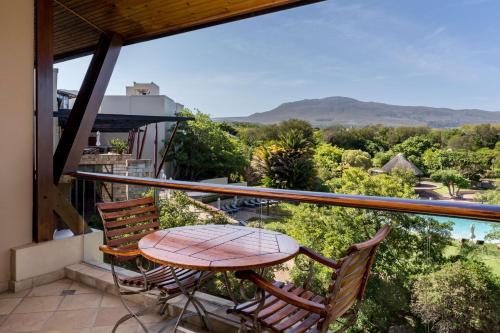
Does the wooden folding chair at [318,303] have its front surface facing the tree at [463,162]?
no

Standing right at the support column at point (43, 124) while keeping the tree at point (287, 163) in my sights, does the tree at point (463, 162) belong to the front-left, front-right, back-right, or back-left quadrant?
front-right

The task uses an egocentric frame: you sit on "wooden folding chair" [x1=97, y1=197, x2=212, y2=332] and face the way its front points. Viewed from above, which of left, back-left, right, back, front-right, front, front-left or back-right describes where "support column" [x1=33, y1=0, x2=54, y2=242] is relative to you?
back

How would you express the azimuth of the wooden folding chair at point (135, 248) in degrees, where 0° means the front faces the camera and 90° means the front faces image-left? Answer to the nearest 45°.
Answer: approximately 315°

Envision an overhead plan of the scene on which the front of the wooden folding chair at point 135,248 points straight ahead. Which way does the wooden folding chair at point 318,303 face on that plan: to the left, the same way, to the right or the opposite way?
the opposite way

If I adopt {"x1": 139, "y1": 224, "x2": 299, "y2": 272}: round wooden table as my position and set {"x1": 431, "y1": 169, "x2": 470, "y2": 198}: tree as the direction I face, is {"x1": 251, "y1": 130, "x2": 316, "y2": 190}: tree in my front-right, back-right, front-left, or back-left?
front-left

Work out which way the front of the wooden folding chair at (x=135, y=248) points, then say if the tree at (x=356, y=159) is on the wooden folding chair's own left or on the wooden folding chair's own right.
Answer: on the wooden folding chair's own left

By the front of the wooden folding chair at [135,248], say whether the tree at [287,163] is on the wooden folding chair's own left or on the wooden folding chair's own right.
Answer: on the wooden folding chair's own left

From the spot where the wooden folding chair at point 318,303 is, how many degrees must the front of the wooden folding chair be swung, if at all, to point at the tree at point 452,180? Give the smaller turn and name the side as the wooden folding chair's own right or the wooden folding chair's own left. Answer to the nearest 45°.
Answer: approximately 45° to the wooden folding chair's own right

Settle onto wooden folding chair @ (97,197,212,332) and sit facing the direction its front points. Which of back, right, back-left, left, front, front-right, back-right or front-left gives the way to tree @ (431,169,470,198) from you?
left

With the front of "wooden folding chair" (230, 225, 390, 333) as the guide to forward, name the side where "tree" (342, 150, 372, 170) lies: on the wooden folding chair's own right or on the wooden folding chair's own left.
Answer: on the wooden folding chair's own right

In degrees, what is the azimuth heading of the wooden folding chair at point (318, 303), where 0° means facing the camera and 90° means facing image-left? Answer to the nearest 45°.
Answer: approximately 135°

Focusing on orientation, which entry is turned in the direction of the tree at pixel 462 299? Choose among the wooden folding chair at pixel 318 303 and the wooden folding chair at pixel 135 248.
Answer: the wooden folding chair at pixel 135 248
